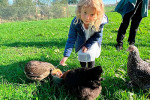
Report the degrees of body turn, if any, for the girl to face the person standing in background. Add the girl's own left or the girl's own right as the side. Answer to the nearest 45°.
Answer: approximately 135° to the girl's own left

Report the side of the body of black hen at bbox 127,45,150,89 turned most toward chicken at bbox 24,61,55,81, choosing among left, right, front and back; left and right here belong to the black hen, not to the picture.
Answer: front

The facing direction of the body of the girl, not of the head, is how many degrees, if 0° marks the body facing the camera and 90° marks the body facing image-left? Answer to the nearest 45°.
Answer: approximately 0°

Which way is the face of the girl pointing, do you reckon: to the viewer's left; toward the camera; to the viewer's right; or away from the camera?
toward the camera

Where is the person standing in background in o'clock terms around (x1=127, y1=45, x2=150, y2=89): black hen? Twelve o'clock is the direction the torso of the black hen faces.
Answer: The person standing in background is roughly at 3 o'clock from the black hen.

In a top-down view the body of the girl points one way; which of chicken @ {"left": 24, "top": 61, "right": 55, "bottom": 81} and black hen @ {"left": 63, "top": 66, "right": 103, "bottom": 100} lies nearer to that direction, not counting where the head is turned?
the black hen

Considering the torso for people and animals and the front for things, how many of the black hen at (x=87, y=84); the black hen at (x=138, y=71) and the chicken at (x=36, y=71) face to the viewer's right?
1

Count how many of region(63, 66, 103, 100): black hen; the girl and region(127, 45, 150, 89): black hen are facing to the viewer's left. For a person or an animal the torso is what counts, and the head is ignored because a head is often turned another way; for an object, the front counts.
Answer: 2

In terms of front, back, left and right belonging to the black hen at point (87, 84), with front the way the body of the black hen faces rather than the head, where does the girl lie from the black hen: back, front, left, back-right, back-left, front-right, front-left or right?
right

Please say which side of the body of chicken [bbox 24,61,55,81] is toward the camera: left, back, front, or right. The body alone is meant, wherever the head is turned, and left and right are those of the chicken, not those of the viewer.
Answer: right

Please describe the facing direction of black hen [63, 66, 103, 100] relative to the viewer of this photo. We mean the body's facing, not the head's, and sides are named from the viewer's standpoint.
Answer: facing to the left of the viewer

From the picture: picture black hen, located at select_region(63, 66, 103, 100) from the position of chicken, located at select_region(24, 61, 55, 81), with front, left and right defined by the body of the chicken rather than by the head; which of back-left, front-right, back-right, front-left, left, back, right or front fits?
front-right

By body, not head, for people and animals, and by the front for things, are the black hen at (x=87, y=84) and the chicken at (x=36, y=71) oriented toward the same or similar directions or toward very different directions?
very different directions

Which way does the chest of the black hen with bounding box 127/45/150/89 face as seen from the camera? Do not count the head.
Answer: to the viewer's left
